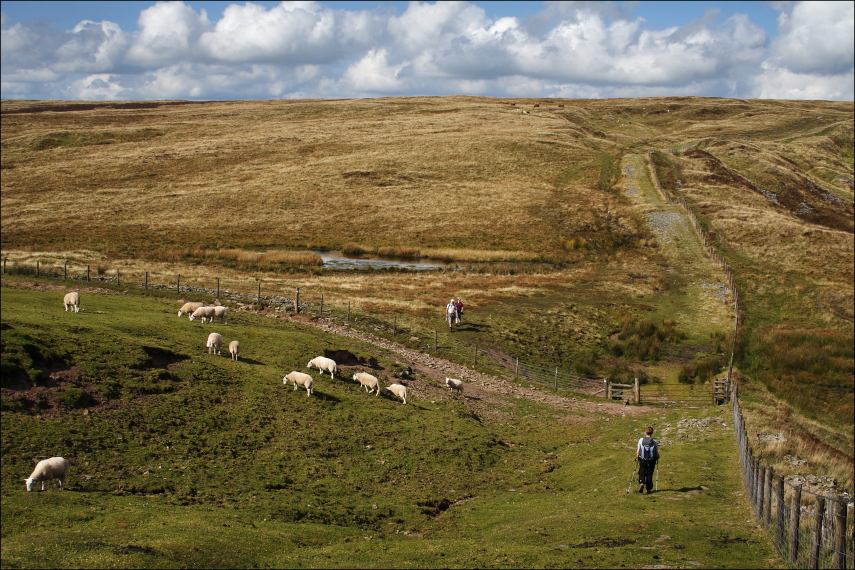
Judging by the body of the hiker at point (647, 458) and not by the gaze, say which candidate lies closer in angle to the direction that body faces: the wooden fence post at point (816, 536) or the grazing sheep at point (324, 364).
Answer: the grazing sheep

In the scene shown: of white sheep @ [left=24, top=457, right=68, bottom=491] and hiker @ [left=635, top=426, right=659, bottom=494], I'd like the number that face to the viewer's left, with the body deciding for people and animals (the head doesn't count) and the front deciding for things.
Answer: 1

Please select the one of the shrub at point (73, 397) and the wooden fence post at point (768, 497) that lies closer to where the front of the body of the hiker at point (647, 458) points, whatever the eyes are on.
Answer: the shrub

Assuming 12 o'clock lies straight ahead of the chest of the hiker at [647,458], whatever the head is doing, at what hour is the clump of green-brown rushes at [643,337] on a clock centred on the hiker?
The clump of green-brown rushes is roughly at 12 o'clock from the hiker.

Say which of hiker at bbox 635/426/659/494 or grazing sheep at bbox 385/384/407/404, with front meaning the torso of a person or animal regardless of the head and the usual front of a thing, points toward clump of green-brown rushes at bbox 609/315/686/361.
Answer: the hiker

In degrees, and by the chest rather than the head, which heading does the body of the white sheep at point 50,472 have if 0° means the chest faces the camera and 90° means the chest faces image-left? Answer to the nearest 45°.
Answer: approximately 90°

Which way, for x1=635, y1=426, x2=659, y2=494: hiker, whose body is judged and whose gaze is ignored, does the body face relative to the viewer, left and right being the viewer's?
facing away from the viewer
